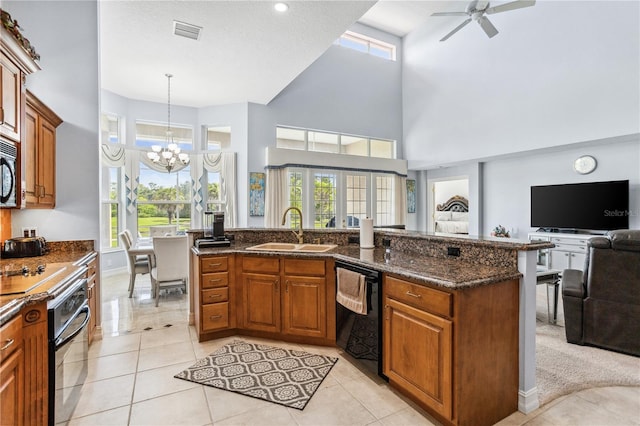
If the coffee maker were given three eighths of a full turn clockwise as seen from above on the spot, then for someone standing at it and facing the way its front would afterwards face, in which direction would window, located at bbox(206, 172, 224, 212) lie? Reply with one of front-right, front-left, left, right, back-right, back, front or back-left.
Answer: front-right

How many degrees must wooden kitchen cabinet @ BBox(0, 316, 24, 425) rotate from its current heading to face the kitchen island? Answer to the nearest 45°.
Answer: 0° — it already faces it

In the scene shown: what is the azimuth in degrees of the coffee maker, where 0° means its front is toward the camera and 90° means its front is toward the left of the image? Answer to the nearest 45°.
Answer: approximately 0°

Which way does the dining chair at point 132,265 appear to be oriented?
to the viewer's right

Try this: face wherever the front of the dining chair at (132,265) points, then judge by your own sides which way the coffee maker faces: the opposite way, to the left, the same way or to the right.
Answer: to the right

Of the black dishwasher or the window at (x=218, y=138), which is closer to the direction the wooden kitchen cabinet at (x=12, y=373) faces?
the black dishwasher

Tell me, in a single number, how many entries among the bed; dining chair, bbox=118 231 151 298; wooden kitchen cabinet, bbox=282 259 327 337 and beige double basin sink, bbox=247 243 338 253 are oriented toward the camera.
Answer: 3

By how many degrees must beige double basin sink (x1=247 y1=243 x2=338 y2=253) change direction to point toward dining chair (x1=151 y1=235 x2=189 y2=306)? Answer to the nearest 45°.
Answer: approximately 135° to its right

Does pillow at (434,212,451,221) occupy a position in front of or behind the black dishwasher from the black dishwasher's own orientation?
behind

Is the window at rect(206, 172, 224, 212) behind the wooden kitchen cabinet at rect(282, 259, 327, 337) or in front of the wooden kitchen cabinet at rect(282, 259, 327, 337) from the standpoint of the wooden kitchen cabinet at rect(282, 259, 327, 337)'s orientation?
behind

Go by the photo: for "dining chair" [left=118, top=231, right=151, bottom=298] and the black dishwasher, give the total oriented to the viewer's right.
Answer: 1
